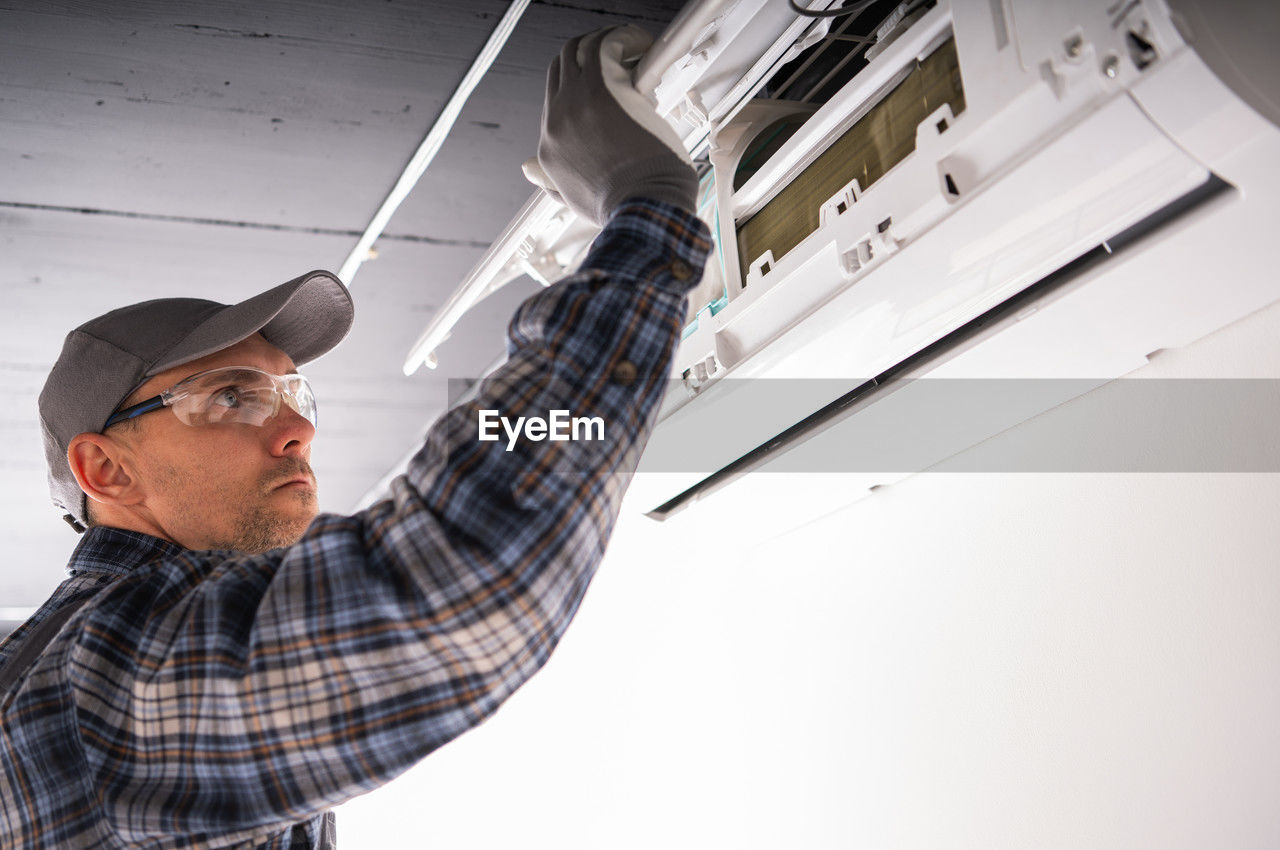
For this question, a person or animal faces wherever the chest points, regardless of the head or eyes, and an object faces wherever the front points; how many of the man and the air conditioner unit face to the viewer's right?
1

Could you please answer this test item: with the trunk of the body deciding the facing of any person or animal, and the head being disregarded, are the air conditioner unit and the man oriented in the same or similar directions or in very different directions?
very different directions

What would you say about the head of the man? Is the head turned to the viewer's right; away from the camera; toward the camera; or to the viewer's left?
to the viewer's right

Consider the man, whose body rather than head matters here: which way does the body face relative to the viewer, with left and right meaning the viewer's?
facing to the right of the viewer

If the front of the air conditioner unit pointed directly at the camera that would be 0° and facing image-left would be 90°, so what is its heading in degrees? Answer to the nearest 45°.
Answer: approximately 45°
